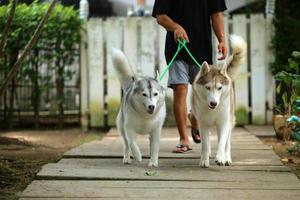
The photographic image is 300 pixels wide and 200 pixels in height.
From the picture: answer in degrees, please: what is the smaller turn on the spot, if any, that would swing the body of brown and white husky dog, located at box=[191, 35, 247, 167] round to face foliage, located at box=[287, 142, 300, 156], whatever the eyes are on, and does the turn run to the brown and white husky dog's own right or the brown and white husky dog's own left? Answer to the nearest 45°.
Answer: approximately 135° to the brown and white husky dog's own left

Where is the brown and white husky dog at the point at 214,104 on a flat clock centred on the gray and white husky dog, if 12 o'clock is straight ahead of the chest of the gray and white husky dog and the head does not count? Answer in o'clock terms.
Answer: The brown and white husky dog is roughly at 9 o'clock from the gray and white husky dog.

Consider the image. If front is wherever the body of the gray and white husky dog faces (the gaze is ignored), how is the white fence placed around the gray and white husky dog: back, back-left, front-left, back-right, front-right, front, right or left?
back

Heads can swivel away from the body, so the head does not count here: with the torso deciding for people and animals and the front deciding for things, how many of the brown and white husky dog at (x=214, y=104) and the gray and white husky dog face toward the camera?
2

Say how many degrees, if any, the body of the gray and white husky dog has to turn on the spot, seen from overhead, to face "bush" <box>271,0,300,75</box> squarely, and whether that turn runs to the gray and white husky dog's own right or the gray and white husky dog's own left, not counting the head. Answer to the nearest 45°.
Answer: approximately 135° to the gray and white husky dog's own left

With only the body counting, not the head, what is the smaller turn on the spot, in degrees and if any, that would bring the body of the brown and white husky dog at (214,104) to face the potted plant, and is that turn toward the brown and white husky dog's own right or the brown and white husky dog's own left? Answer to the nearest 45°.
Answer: approximately 135° to the brown and white husky dog's own left

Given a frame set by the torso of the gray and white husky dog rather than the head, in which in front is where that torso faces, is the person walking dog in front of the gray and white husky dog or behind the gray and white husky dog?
behind

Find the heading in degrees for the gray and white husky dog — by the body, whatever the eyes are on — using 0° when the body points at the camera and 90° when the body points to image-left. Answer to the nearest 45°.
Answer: approximately 0°

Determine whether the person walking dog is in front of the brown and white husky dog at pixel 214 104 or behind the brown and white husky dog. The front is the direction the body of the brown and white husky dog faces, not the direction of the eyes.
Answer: behind

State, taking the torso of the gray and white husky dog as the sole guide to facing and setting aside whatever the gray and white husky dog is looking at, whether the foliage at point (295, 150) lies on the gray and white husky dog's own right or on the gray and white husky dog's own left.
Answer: on the gray and white husky dog's own left
